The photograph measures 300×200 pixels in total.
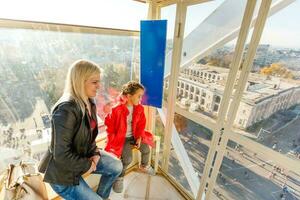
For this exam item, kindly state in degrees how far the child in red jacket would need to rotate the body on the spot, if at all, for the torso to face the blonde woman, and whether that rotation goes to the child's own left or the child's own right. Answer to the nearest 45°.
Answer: approximately 90° to the child's own right

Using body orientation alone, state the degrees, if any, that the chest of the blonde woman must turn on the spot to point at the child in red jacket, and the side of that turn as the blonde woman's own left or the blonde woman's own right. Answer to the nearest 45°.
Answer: approximately 45° to the blonde woman's own left
